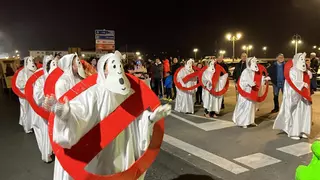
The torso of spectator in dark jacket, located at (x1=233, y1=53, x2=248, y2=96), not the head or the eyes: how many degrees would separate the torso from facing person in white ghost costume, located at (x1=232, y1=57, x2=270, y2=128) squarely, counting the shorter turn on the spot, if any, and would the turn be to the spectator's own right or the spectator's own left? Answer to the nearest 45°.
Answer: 0° — they already face them

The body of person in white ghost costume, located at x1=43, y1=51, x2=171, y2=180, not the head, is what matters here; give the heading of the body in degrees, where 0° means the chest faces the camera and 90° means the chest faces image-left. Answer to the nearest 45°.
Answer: approximately 315°

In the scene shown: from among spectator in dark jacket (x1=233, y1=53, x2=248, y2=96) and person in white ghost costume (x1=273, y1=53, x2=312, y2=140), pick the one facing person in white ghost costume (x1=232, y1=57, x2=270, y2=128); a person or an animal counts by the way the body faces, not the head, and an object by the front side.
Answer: the spectator in dark jacket

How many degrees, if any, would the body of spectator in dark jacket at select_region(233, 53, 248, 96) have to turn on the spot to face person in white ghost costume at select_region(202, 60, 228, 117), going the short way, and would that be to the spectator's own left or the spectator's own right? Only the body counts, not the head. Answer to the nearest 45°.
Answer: approximately 45° to the spectator's own right

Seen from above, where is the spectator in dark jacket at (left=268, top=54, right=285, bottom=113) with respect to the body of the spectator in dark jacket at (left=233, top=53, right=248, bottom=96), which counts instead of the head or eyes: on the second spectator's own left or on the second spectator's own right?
on the second spectator's own left

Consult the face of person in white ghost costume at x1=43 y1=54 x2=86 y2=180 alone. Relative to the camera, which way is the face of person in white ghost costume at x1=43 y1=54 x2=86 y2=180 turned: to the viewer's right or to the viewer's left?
to the viewer's right
